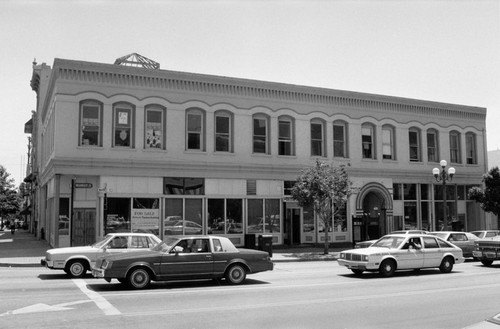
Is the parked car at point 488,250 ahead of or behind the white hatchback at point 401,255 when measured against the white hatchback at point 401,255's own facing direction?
behind

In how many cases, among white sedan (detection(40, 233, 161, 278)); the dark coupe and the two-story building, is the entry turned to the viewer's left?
2

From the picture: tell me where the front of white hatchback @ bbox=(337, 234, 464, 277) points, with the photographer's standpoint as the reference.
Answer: facing the viewer and to the left of the viewer

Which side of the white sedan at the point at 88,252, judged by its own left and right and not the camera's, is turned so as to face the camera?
left

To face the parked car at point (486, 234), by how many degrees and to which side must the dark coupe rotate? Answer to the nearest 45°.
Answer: approximately 135° to its right

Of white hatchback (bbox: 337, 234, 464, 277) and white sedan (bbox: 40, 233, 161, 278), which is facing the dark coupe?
white hatchback (bbox: 337, 234, 464, 277)

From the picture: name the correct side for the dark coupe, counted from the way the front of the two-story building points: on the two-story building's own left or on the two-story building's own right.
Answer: on the two-story building's own right

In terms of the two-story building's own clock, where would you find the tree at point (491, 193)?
The tree is roughly at 10 o'clock from the two-story building.

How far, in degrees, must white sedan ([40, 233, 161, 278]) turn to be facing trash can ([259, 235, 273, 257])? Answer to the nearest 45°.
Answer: approximately 135° to its right

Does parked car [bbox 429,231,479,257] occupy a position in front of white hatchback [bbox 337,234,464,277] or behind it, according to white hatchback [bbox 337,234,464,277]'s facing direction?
behind

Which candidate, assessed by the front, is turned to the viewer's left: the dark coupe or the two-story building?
the dark coupe

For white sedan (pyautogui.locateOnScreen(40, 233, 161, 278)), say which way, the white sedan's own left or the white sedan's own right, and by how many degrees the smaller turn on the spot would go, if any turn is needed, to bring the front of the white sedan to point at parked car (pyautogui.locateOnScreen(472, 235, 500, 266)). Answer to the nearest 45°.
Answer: approximately 180°

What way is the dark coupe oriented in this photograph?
to the viewer's left

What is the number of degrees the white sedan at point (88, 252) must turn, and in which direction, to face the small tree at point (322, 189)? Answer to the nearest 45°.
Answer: approximately 135° to its right

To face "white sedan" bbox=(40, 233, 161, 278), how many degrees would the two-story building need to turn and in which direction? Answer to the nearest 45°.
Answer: approximately 45° to its right

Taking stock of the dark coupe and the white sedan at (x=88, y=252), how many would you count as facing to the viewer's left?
2

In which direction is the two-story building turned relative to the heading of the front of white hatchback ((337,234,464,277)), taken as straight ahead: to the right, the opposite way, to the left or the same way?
to the left

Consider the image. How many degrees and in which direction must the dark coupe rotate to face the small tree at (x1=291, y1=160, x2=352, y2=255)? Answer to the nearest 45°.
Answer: approximately 135° to its right

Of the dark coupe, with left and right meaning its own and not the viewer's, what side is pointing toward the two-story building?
right
